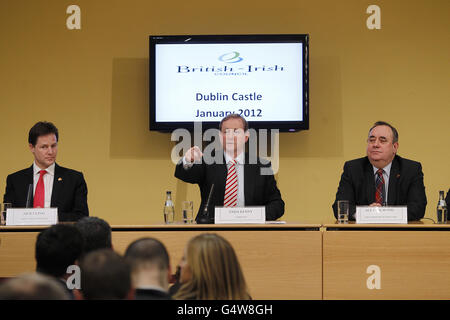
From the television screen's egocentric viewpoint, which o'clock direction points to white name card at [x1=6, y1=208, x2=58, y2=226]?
The white name card is roughly at 1 o'clock from the television screen.

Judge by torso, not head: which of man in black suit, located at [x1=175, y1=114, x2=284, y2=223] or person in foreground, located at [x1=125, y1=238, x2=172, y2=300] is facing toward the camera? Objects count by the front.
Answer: the man in black suit

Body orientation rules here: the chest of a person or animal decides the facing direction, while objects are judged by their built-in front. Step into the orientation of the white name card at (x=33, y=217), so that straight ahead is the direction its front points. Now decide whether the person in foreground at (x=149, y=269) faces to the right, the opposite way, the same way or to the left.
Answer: the opposite way

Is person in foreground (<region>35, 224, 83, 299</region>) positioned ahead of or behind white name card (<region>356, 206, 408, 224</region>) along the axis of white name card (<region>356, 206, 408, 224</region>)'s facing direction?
ahead

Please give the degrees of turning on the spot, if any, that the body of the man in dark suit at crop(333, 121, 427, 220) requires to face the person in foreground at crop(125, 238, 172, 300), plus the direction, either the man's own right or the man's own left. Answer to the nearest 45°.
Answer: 0° — they already face them

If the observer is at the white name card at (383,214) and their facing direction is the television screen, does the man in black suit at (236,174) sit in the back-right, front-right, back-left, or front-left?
front-left

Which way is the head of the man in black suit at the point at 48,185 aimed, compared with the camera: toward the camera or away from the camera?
toward the camera

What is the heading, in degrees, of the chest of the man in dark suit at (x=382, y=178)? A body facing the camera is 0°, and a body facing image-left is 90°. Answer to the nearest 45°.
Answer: approximately 0°

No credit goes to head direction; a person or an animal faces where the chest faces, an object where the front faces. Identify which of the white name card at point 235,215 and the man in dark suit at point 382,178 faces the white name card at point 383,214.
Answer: the man in dark suit

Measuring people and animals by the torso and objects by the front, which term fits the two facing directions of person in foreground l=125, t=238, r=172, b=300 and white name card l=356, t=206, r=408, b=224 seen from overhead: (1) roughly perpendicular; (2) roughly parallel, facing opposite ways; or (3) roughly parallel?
roughly parallel, facing opposite ways

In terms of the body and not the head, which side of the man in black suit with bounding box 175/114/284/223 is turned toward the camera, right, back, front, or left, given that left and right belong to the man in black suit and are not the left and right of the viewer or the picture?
front

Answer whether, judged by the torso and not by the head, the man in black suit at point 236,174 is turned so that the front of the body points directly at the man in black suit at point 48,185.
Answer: no

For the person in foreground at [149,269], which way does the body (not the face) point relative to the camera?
away from the camera

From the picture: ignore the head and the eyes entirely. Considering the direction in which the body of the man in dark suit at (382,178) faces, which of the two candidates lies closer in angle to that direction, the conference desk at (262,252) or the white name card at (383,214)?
the white name card

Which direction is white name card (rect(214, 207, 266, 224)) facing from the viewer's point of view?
toward the camera

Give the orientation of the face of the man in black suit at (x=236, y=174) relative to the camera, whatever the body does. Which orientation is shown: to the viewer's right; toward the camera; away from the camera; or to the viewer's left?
toward the camera

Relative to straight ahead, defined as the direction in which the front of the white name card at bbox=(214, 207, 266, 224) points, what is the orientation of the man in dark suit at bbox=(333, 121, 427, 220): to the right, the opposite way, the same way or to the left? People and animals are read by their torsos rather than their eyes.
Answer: the same way

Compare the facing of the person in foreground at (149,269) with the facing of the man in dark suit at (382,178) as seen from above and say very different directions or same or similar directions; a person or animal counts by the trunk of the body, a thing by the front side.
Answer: very different directions

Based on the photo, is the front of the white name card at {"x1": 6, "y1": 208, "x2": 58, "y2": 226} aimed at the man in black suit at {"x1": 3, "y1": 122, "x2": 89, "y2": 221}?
no

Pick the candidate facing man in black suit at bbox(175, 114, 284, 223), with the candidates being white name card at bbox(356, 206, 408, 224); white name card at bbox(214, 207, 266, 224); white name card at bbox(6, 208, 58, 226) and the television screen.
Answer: the television screen

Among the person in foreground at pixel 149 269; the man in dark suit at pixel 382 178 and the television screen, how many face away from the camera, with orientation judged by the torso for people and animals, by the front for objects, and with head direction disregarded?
1
